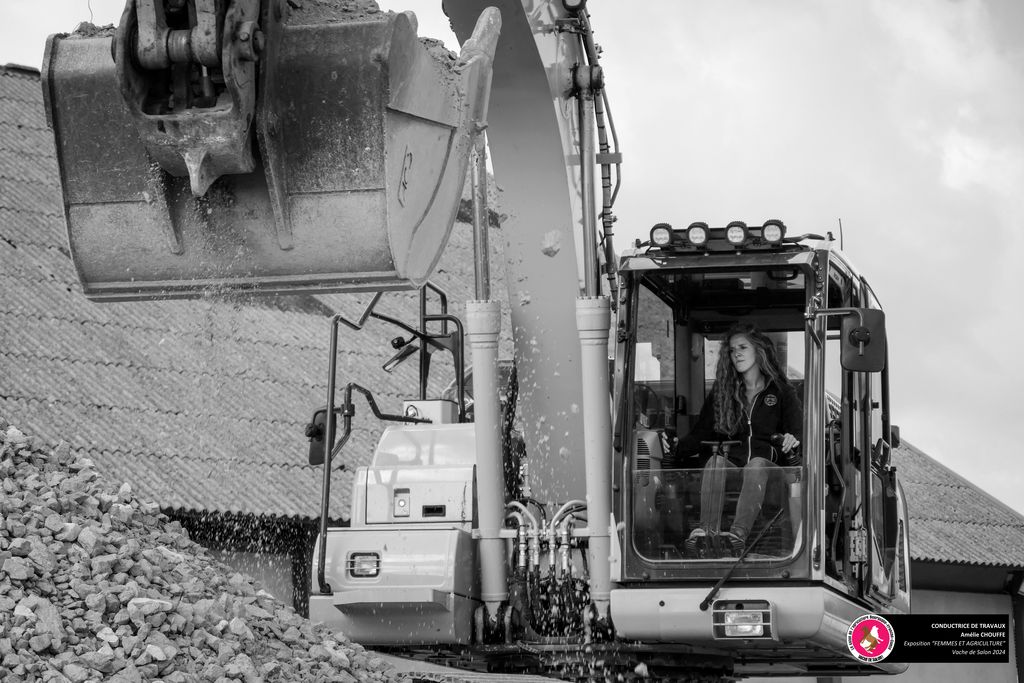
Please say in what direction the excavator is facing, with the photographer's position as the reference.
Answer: facing the viewer

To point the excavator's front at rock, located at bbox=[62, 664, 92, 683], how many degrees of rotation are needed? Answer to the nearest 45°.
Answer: approximately 90° to its right

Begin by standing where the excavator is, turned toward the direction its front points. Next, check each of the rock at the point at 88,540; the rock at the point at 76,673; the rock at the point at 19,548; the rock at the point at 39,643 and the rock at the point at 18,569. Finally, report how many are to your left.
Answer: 0

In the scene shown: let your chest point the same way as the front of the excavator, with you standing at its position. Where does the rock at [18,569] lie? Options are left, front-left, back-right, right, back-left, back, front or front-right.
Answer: right

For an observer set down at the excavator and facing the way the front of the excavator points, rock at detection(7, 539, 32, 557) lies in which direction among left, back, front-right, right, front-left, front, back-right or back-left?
right

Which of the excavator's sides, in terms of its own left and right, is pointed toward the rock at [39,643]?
right
